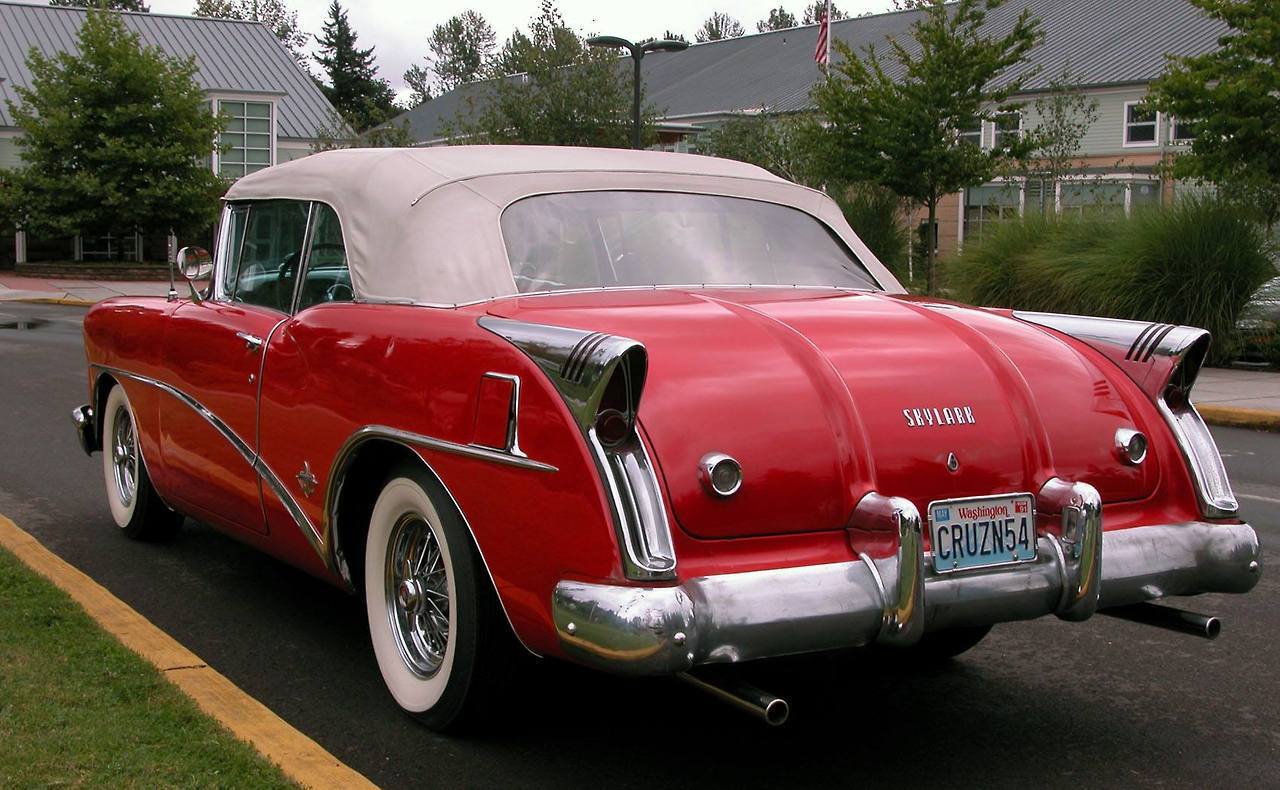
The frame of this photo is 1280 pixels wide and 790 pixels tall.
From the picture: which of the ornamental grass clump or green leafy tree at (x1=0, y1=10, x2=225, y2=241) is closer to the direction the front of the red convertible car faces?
the green leafy tree

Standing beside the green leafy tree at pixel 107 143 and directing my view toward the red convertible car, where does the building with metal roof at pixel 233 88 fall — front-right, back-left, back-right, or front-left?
back-left

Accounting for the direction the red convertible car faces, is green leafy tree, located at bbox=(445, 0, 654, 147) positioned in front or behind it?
in front

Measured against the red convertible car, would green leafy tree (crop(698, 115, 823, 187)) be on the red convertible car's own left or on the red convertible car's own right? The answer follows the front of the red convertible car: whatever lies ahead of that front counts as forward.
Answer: on the red convertible car's own right

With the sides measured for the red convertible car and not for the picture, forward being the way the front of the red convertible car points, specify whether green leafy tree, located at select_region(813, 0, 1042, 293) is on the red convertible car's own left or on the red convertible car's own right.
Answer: on the red convertible car's own right

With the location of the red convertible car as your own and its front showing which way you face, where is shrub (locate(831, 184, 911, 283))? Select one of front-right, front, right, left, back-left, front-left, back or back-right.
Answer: front-right

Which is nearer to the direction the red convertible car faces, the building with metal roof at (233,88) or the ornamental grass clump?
the building with metal roof

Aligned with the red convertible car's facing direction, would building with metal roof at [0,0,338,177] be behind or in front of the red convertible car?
in front

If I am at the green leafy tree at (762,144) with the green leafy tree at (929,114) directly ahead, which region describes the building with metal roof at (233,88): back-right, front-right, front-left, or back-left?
back-right

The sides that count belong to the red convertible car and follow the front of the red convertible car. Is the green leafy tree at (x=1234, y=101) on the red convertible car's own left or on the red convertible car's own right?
on the red convertible car's own right

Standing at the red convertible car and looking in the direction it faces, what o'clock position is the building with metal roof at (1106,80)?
The building with metal roof is roughly at 2 o'clock from the red convertible car.

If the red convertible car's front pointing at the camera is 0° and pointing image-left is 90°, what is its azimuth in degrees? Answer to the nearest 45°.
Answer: approximately 135°
